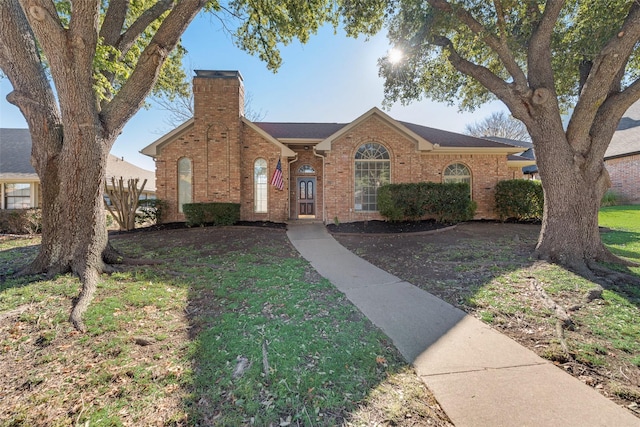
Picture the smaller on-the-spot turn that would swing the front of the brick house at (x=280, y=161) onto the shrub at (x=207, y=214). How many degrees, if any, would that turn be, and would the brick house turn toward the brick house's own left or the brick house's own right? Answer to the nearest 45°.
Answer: approximately 45° to the brick house's own right

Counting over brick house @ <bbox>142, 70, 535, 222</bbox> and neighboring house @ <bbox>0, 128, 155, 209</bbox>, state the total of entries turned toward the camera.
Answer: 2

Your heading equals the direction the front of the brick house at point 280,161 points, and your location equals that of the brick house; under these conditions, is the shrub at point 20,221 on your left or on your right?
on your right

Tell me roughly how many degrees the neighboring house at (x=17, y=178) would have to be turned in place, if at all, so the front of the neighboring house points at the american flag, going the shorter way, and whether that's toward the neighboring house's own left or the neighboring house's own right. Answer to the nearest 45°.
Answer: approximately 45° to the neighboring house's own left

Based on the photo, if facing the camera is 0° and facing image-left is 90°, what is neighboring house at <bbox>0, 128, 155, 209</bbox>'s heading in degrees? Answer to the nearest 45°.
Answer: approximately 0°

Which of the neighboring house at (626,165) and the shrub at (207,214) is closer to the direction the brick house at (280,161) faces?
the shrub

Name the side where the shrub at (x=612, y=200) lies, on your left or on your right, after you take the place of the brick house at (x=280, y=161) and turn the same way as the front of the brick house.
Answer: on your left

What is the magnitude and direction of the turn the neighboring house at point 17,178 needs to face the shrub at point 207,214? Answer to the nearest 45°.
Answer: approximately 45° to its left

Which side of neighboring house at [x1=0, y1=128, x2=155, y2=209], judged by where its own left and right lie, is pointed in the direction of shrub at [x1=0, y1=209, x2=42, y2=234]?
front

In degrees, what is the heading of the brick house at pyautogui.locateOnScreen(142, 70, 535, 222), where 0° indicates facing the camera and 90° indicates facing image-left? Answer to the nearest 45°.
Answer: approximately 0°

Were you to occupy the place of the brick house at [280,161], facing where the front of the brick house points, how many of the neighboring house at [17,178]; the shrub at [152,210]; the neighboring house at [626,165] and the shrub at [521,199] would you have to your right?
2
